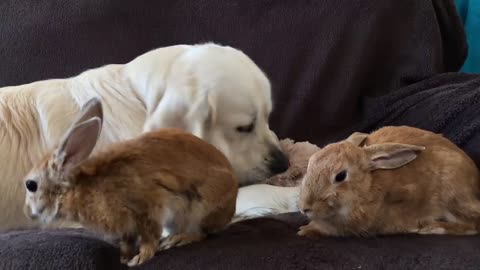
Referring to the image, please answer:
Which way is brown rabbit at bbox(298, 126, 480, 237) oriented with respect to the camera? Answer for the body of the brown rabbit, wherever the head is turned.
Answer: to the viewer's left

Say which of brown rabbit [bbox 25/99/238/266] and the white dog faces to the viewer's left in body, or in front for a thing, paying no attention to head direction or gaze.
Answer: the brown rabbit

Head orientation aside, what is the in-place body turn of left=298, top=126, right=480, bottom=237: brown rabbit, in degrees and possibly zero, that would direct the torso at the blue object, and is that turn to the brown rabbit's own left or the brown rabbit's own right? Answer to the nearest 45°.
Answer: approximately 90° to the brown rabbit's own right

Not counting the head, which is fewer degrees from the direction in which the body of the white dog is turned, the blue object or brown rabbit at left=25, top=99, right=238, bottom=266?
the blue object

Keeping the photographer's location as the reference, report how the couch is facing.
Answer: facing the viewer

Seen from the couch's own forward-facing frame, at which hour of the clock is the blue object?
The blue object is roughly at 8 o'clock from the couch.

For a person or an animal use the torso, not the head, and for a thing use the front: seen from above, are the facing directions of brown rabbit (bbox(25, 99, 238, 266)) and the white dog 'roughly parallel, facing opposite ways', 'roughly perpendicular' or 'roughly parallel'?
roughly parallel, facing opposite ways

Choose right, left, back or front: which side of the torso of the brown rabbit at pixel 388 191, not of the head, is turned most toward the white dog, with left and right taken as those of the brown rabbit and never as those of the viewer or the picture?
front

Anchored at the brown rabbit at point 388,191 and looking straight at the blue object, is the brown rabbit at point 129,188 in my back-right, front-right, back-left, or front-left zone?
back-left

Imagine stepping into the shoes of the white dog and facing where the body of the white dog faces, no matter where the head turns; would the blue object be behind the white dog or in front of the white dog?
in front

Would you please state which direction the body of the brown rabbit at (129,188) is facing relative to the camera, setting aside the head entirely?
to the viewer's left

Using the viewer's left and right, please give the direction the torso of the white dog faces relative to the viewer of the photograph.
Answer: facing to the right of the viewer

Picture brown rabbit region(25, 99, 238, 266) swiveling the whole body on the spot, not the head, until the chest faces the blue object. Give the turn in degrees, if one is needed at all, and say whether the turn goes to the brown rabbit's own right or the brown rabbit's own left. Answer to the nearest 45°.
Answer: approximately 135° to the brown rabbit's own right
